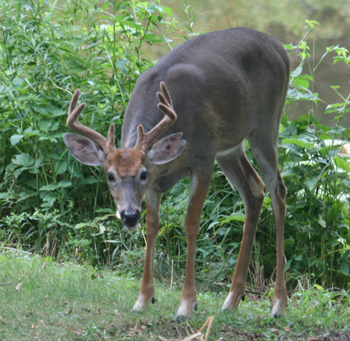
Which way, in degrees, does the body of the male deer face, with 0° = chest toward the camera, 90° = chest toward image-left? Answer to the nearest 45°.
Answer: approximately 45°
